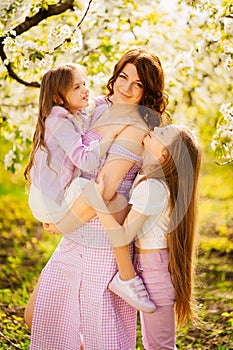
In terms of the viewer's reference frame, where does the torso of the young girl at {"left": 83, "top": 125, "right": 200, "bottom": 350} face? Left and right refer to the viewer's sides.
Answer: facing to the left of the viewer

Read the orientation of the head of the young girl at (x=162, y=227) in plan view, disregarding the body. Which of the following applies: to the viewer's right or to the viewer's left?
to the viewer's left

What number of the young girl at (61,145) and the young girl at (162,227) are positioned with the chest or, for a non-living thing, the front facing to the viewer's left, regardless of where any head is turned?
1

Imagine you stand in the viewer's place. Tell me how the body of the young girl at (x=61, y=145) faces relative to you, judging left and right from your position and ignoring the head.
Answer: facing to the right of the viewer
